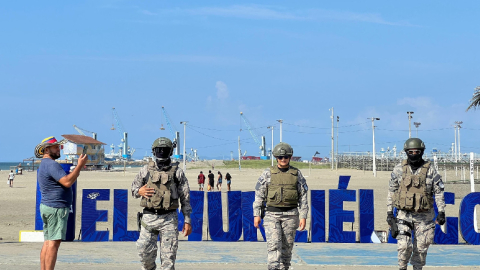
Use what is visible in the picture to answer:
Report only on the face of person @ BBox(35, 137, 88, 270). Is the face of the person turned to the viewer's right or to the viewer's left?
to the viewer's right

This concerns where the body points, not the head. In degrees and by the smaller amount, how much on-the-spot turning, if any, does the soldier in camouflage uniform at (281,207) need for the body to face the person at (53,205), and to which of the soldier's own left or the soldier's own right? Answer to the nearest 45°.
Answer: approximately 90° to the soldier's own right

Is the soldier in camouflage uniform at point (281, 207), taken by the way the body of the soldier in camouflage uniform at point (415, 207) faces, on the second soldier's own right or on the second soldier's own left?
on the second soldier's own right

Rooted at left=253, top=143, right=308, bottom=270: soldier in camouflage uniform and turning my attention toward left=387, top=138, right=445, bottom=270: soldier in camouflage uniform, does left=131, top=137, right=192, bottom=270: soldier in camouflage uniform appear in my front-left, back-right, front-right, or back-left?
back-right

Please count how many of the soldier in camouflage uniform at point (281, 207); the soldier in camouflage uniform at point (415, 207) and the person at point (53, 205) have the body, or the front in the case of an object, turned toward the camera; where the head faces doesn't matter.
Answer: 2

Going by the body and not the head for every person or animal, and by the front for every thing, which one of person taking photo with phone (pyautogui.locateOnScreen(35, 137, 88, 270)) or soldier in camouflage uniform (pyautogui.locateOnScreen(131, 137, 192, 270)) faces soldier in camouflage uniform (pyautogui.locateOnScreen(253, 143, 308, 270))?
the person taking photo with phone

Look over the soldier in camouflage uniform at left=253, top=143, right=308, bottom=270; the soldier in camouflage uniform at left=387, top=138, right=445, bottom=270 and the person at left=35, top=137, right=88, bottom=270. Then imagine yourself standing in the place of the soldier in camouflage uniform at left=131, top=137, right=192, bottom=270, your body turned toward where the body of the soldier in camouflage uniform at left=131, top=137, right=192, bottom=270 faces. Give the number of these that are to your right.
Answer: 1

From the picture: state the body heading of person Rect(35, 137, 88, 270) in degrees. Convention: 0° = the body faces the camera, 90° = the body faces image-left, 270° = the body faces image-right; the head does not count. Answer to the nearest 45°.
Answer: approximately 270°

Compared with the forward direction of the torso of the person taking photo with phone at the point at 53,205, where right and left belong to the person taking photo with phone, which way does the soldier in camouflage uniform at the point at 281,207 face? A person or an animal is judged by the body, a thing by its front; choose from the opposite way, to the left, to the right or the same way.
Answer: to the right

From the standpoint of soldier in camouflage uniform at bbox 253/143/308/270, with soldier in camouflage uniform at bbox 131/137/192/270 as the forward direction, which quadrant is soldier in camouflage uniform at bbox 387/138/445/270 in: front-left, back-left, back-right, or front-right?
back-left
